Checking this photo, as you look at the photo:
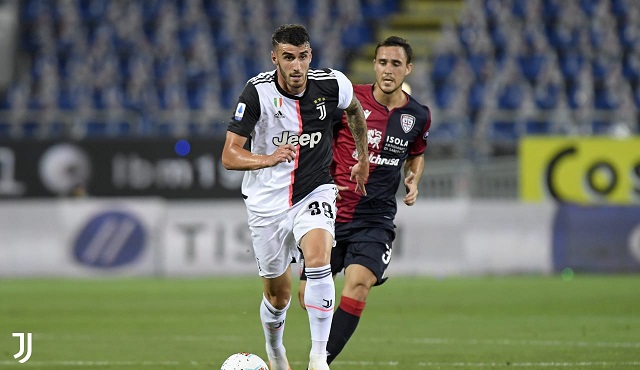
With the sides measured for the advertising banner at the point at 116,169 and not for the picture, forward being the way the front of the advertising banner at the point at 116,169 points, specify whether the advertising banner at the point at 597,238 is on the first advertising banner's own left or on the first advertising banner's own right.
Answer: on the first advertising banner's own left

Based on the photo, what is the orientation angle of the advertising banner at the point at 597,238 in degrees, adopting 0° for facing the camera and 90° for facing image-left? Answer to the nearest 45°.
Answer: approximately 0°

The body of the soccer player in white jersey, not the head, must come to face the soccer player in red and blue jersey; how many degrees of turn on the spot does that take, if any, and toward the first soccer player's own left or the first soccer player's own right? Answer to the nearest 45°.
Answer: approximately 135° to the first soccer player's own left

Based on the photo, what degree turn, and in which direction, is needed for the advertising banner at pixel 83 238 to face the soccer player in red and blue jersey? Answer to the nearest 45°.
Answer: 0° — it already faces them

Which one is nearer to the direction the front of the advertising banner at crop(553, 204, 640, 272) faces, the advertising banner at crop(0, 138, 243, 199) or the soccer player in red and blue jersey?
the soccer player in red and blue jersey
